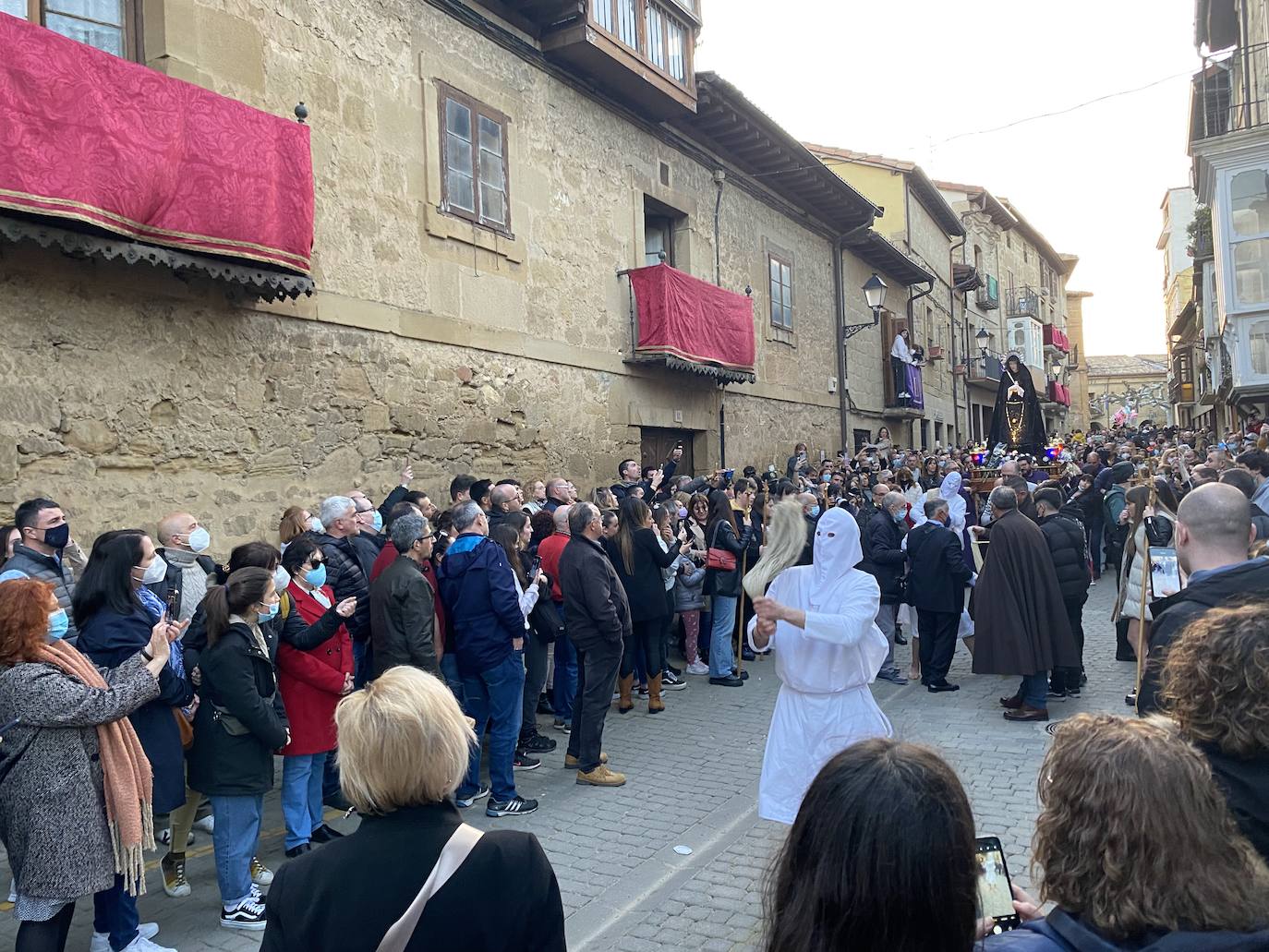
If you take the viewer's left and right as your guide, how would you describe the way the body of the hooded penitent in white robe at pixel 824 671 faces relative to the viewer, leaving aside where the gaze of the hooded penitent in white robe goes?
facing the viewer and to the left of the viewer

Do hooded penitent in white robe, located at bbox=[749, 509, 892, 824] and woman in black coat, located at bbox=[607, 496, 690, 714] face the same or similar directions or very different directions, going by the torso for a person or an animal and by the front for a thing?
very different directions

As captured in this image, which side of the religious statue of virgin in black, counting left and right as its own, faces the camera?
front

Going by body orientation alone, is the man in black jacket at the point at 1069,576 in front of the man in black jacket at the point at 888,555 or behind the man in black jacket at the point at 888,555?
in front

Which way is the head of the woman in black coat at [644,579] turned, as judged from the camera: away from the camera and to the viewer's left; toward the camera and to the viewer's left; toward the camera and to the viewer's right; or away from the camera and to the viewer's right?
away from the camera and to the viewer's right

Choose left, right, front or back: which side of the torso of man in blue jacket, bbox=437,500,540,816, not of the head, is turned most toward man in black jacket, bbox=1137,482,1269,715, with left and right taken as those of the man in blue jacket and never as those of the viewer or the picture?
right

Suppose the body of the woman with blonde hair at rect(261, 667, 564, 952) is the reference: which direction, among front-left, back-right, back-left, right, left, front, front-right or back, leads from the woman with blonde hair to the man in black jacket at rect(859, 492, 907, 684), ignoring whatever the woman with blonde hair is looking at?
front-right

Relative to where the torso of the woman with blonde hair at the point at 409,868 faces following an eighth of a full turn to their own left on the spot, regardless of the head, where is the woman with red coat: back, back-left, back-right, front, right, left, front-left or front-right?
front-right

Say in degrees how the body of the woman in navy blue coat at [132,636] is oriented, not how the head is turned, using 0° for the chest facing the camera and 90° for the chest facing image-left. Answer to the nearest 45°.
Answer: approximately 270°

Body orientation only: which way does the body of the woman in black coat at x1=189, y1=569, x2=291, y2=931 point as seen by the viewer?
to the viewer's right

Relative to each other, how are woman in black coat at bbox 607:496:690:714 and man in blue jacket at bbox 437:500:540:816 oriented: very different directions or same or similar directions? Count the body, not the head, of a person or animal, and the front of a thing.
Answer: same or similar directions

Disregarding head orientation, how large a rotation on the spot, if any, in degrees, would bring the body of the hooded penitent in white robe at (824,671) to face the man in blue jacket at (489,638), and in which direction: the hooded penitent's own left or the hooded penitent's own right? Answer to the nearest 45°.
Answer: approximately 90° to the hooded penitent's own right

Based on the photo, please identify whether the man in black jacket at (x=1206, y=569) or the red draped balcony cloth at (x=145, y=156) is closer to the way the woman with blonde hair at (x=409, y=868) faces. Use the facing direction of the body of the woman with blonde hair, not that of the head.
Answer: the red draped balcony cloth

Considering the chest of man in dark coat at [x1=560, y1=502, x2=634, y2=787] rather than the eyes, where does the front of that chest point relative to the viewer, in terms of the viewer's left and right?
facing to the right of the viewer

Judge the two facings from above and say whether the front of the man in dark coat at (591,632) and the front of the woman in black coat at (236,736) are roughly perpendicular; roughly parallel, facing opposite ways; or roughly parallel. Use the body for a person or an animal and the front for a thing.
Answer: roughly parallel

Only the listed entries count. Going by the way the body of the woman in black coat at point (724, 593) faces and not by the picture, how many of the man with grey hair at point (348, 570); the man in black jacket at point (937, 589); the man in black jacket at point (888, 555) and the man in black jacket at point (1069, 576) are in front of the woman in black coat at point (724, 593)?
3

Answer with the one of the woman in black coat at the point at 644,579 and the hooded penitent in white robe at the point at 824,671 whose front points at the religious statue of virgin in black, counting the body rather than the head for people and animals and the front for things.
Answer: the woman in black coat

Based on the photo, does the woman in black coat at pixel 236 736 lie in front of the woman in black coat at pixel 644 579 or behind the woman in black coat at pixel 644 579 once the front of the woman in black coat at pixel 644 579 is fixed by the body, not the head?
behind
